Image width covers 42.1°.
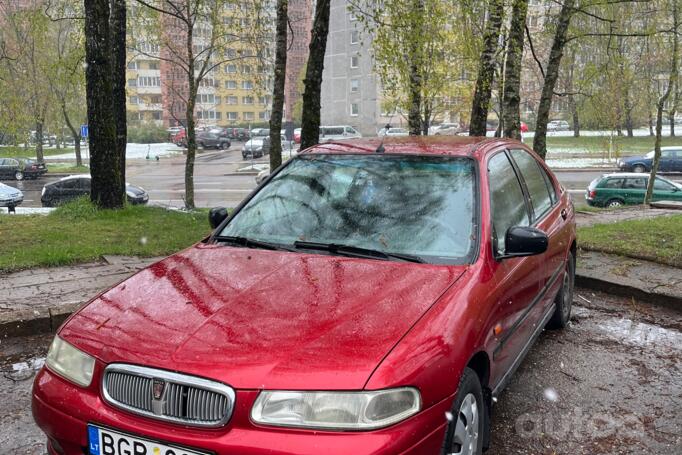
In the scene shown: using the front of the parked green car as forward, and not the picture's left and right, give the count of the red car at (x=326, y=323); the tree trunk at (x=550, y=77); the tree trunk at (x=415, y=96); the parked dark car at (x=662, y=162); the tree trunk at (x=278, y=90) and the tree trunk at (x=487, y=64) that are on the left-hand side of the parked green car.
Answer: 1

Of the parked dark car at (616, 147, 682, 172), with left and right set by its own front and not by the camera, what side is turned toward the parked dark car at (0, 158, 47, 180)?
front

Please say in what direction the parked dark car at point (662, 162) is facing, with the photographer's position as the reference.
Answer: facing to the left of the viewer

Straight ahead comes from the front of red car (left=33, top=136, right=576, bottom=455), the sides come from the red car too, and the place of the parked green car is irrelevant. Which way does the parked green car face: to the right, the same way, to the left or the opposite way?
to the left

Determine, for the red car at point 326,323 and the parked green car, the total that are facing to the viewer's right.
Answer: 1

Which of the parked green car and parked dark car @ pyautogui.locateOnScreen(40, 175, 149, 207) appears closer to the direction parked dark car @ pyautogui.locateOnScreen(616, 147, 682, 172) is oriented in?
the parked dark car

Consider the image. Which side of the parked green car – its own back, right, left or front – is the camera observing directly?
right

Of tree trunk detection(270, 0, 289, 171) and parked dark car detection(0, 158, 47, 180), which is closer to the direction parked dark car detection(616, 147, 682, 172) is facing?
the parked dark car

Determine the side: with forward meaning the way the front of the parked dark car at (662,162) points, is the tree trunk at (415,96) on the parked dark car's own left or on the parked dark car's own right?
on the parked dark car's own left

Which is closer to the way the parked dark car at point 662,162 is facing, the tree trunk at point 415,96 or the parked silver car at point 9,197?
the parked silver car

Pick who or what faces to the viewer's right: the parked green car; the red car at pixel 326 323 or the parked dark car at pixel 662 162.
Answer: the parked green car
